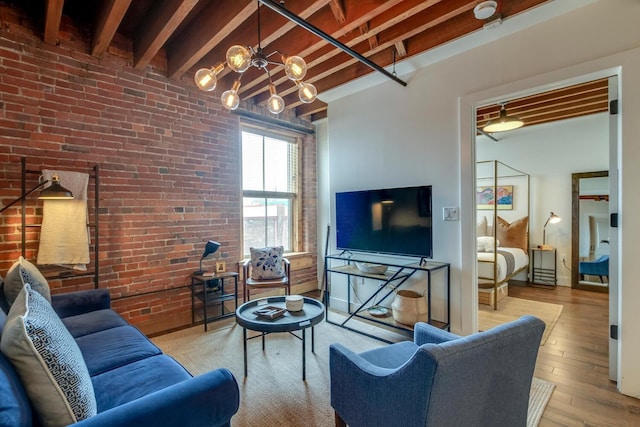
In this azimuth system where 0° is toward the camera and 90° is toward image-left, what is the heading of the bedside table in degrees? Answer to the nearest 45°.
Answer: approximately 45°

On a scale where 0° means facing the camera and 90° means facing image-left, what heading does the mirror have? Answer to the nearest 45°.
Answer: approximately 45°

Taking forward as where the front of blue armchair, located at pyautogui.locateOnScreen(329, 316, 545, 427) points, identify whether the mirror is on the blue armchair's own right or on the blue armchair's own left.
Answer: on the blue armchair's own right

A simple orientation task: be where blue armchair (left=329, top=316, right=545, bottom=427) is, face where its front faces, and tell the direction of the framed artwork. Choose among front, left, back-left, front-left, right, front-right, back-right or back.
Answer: front-right

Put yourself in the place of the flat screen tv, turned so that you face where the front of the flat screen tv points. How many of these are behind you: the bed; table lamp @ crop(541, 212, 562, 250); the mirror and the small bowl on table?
3

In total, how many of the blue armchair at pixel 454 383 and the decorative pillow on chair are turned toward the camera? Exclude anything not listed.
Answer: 1

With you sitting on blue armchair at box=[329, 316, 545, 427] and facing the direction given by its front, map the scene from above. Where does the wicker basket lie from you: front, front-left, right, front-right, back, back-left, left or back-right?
front-right

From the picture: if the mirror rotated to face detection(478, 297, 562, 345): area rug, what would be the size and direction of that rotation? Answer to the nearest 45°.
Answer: approximately 45° to its left

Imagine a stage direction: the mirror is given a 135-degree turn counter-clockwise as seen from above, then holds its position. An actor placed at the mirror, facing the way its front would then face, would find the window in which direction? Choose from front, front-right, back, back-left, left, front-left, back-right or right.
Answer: back-right

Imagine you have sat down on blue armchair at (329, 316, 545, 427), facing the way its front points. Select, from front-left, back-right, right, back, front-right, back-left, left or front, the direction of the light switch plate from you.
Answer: front-right

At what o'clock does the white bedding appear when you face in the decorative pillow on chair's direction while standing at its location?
The white bedding is roughly at 9 o'clock from the decorative pillow on chair.

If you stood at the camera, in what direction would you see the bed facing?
facing the viewer and to the left of the viewer

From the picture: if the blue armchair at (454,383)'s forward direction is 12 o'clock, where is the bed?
The bed is roughly at 2 o'clock from the blue armchair.

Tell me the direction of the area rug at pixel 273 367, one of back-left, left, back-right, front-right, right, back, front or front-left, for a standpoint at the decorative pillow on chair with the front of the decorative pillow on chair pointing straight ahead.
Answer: front

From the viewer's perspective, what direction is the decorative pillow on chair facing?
toward the camera

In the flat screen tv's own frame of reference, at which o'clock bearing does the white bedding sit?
The white bedding is roughly at 6 o'clock from the flat screen tv.

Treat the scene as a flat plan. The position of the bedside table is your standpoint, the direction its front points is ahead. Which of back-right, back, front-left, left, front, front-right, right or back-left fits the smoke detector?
front-left

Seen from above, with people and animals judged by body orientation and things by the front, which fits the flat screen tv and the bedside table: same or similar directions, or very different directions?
same or similar directions

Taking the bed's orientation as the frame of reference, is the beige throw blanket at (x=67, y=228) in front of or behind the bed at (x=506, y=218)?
in front

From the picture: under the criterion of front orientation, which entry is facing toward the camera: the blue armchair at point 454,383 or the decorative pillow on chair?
the decorative pillow on chair

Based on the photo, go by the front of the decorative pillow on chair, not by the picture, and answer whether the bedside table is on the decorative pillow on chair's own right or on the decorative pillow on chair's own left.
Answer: on the decorative pillow on chair's own left
